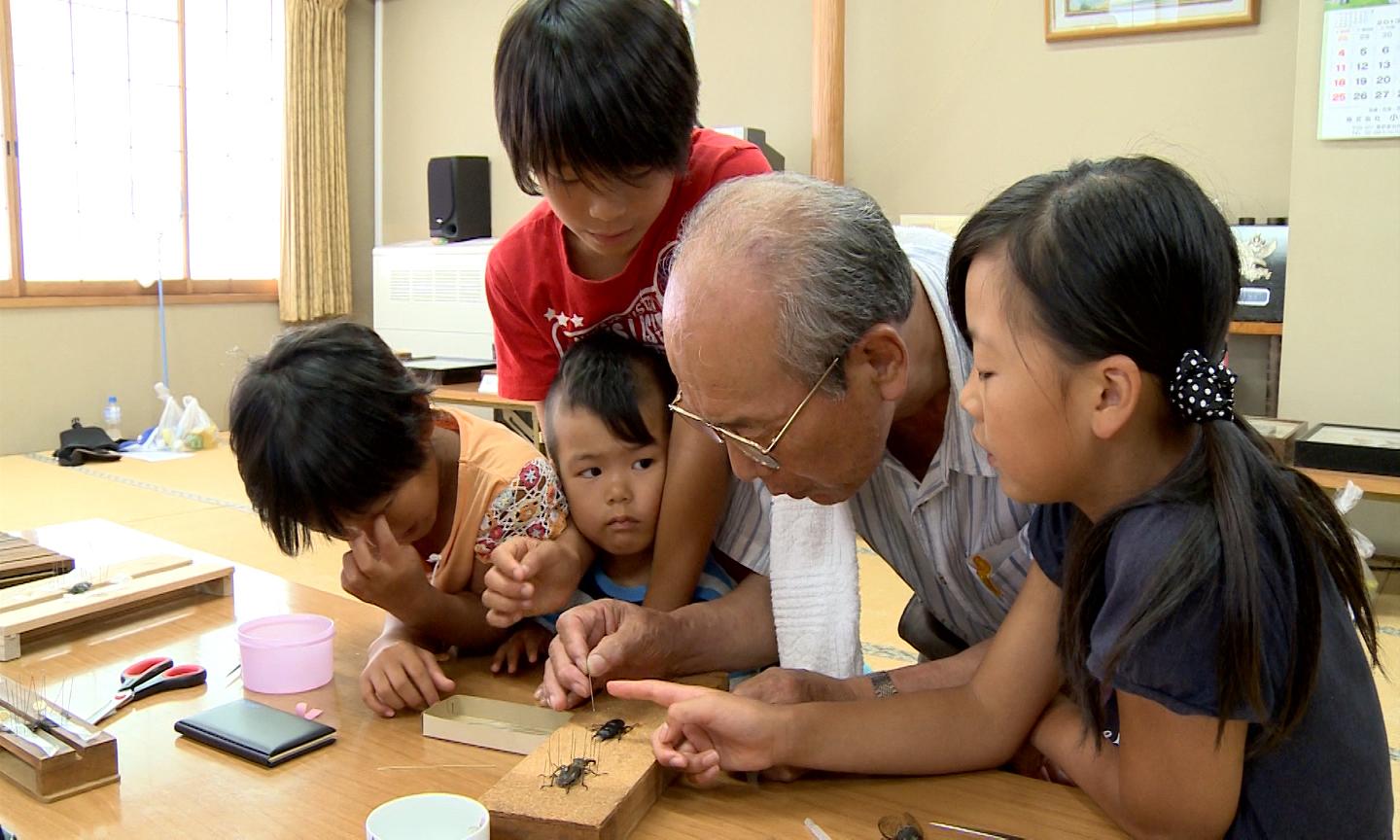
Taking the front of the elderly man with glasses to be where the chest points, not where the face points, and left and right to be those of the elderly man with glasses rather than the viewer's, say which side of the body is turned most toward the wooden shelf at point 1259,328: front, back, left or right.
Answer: back

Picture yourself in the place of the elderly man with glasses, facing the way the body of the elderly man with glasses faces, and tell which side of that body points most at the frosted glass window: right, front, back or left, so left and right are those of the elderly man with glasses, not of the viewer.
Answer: right

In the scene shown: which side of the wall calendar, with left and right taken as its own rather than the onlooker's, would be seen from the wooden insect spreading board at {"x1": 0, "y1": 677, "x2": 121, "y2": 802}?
front

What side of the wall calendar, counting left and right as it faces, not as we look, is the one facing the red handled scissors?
front

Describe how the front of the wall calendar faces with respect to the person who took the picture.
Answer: facing the viewer

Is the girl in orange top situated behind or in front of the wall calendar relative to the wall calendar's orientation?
in front

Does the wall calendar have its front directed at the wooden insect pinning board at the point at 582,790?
yes

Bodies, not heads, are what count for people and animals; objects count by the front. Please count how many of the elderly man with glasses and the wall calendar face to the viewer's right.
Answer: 0

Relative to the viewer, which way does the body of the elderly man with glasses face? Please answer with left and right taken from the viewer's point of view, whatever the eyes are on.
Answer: facing the viewer and to the left of the viewer
